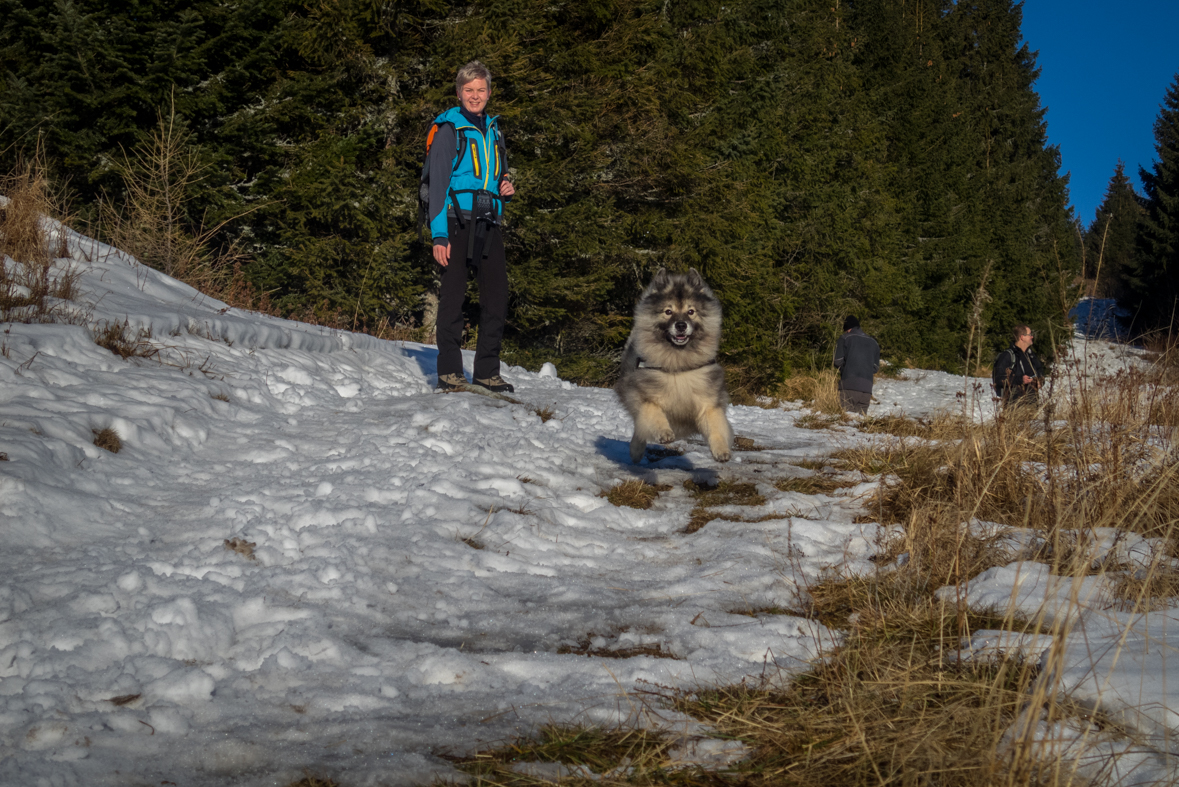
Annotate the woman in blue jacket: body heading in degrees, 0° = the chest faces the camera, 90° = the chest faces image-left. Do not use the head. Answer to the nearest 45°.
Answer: approximately 315°

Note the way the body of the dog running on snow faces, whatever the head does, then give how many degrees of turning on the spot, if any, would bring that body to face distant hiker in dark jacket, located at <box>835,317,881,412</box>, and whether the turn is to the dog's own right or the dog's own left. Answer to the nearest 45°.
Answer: approximately 180°

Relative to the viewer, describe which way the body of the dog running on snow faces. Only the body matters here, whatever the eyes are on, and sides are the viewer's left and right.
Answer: facing the viewer

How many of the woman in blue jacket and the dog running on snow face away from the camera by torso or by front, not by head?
0

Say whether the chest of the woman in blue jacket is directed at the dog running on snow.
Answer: yes

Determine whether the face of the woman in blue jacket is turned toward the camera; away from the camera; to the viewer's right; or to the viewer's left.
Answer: toward the camera

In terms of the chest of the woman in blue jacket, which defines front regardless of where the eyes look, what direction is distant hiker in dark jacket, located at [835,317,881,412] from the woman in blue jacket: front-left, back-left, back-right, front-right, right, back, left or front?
left

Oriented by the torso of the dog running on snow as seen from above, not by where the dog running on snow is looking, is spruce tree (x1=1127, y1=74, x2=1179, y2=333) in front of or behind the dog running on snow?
behind

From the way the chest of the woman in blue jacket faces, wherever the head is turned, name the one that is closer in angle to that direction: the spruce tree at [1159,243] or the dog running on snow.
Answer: the dog running on snow

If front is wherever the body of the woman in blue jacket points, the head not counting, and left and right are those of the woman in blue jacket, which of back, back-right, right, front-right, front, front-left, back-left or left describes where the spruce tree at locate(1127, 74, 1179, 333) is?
left

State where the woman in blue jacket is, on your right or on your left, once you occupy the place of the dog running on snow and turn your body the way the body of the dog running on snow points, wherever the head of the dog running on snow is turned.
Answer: on your right
